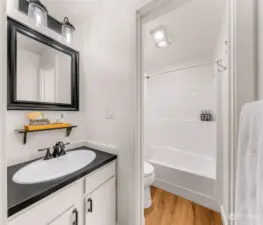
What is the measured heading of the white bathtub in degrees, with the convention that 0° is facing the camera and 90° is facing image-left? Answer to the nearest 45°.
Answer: approximately 45°

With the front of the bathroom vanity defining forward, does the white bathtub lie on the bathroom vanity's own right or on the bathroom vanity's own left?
on the bathroom vanity's own left

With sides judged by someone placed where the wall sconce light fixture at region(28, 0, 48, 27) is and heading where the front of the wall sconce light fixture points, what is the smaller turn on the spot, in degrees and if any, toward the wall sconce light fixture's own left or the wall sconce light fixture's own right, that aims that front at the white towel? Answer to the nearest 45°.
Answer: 0° — it already faces it

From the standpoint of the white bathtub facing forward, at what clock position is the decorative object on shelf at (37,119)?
The decorative object on shelf is roughly at 12 o'clock from the white bathtub.

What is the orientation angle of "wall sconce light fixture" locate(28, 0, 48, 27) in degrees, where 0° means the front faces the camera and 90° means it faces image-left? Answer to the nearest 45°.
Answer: approximately 315°

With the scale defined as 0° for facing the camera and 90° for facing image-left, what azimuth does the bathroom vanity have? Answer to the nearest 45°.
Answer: approximately 315°

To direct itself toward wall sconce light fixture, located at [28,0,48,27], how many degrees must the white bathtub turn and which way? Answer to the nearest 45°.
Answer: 0° — it already faces it

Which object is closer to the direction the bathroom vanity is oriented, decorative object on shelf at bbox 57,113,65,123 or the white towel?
the white towel

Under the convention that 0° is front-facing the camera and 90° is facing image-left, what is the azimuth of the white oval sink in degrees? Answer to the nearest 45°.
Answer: approximately 315°

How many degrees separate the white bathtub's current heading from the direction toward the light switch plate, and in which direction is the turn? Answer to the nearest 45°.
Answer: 0° — it already faces it
